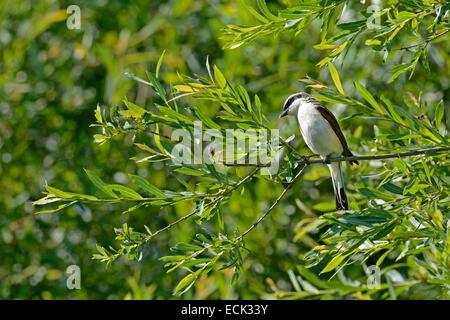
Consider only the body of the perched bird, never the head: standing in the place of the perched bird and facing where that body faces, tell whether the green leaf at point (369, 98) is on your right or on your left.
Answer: on your left

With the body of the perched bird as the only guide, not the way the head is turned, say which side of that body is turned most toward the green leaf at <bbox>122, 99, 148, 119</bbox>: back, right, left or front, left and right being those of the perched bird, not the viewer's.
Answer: front

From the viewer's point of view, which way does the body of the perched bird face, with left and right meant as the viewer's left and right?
facing the viewer and to the left of the viewer

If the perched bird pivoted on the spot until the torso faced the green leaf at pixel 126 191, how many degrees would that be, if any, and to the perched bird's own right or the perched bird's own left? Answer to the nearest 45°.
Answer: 0° — it already faces it

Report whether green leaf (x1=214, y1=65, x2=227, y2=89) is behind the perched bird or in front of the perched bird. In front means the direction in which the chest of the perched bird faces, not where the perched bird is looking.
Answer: in front

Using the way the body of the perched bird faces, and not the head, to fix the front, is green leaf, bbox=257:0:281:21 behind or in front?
in front
